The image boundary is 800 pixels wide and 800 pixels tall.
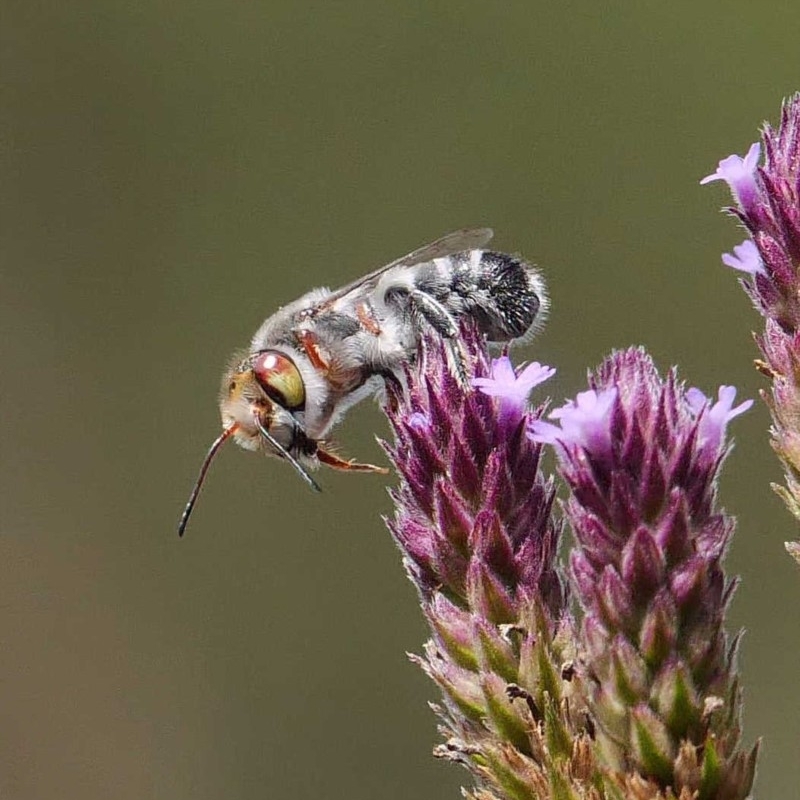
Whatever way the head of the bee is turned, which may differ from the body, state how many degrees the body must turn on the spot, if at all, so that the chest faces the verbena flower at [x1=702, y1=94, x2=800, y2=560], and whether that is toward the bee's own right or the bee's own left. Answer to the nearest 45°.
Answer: approximately 135° to the bee's own left

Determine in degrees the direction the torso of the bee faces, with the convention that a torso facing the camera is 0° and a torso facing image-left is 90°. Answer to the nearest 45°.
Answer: approximately 90°
